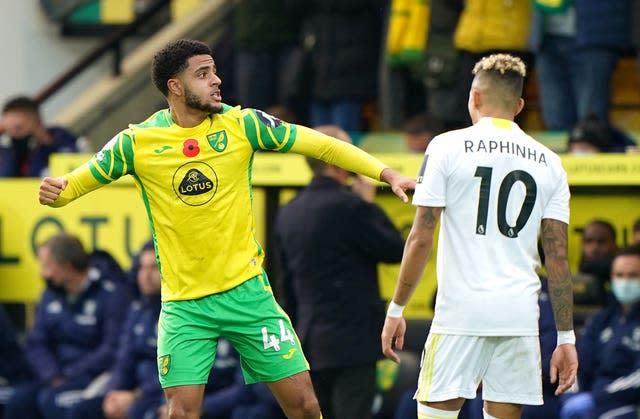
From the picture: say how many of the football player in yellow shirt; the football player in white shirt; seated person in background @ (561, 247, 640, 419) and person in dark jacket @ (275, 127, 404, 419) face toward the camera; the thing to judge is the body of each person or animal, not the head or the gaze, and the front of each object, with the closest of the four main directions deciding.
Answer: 2

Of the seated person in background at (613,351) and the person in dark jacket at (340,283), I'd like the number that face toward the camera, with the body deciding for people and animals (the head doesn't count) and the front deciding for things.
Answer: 1

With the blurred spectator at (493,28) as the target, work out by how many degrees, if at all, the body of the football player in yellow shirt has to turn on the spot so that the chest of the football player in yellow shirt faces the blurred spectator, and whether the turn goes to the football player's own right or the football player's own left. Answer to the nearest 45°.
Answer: approximately 135° to the football player's own left

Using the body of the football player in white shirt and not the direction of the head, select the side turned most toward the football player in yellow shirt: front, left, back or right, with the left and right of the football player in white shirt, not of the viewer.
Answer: left

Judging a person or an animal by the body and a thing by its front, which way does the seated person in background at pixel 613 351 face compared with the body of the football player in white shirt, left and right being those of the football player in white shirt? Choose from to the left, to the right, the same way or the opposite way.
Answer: the opposite way

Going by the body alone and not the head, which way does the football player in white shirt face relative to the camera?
away from the camera

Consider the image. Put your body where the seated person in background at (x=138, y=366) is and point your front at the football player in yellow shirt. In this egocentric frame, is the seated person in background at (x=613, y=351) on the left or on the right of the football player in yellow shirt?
left

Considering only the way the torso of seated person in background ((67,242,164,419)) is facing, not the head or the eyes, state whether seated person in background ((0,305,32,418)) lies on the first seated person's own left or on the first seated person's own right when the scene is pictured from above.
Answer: on the first seated person's own right

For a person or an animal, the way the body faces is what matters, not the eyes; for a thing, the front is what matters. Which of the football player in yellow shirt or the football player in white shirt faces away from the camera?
the football player in white shirt

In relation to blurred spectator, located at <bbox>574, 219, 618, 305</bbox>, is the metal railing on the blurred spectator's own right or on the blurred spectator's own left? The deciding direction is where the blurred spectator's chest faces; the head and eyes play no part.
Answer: on the blurred spectator's own right

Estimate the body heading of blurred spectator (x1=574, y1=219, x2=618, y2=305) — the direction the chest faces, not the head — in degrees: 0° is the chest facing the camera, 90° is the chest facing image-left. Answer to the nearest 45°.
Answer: approximately 45°

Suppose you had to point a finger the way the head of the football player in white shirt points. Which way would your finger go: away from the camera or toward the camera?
away from the camera
